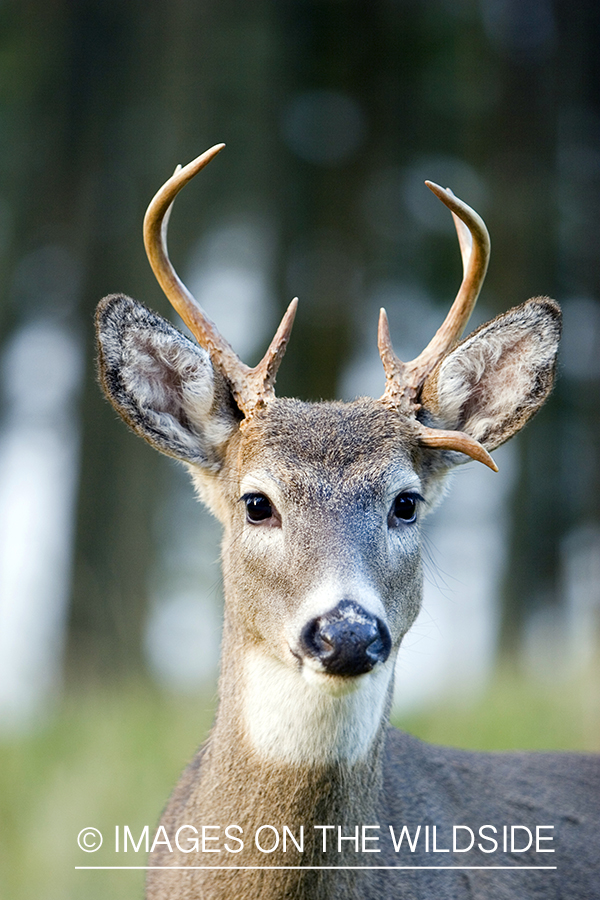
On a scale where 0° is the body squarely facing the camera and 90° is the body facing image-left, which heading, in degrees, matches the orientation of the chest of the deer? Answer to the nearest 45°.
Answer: approximately 45°
